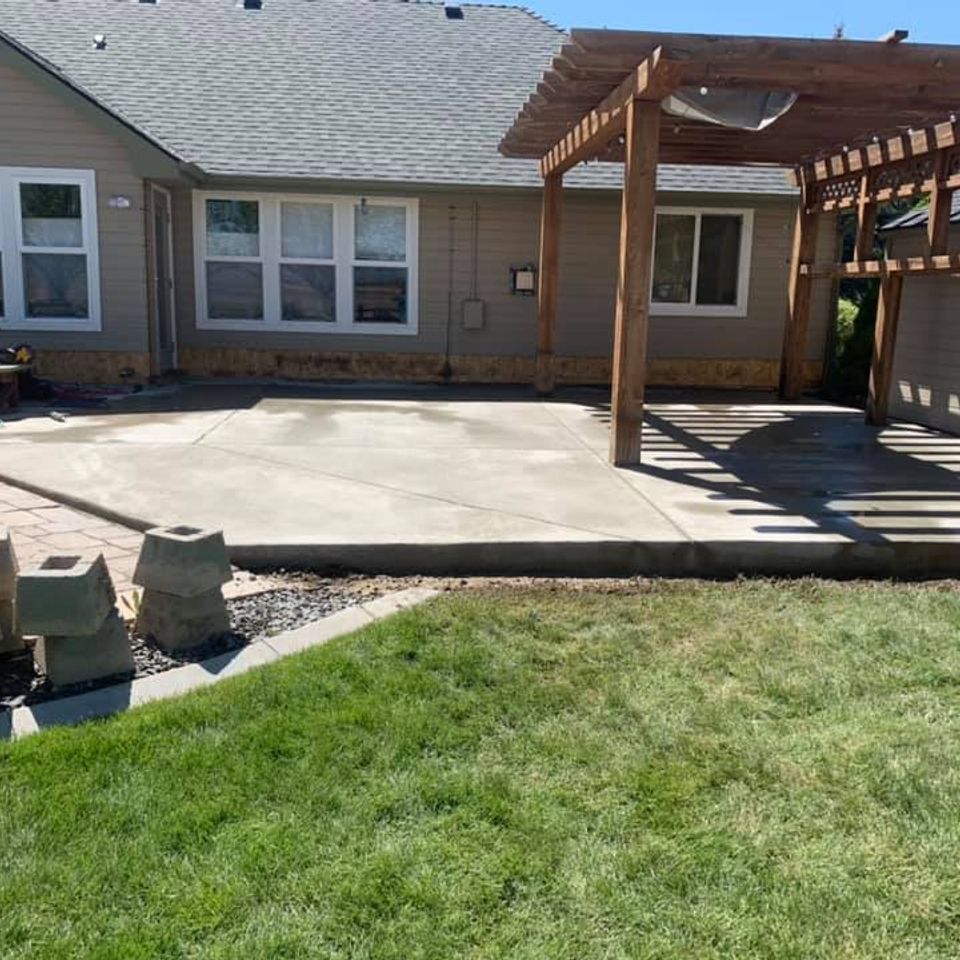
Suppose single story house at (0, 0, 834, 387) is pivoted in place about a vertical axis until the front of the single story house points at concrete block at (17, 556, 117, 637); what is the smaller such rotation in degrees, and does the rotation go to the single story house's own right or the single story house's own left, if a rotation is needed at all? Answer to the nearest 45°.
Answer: approximately 180°

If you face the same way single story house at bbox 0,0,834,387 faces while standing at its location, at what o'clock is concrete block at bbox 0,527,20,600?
The concrete block is roughly at 6 o'clock from the single story house.

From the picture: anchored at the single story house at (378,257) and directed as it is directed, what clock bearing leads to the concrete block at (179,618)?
The concrete block is roughly at 12 o'clock from the single story house.

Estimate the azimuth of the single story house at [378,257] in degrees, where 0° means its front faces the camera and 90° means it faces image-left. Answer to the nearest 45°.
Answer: approximately 180°

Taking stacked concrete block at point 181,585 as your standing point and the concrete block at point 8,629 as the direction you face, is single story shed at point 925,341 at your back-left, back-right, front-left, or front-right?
back-right

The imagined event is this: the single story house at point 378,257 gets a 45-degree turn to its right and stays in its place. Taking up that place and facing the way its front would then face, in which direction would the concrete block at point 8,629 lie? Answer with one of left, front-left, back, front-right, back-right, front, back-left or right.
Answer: back-right

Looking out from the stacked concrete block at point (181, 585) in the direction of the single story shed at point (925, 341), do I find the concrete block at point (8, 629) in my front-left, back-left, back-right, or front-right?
back-left

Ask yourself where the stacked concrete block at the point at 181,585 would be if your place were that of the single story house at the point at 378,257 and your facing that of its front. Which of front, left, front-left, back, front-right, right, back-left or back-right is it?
back
